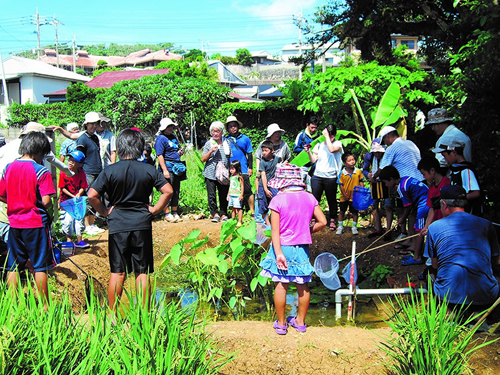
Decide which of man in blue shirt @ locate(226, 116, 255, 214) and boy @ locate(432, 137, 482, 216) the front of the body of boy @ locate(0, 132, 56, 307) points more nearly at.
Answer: the man in blue shirt

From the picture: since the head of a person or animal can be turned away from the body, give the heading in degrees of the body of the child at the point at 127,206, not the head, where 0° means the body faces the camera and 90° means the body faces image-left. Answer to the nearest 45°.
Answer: approximately 180°

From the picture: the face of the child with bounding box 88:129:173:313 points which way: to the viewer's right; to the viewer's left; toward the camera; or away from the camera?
away from the camera

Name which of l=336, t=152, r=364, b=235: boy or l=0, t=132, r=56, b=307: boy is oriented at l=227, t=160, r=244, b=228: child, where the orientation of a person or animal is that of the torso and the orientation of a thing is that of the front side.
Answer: l=0, t=132, r=56, b=307: boy

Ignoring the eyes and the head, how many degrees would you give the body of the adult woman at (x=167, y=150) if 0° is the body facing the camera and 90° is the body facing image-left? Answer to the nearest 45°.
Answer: approximately 315°

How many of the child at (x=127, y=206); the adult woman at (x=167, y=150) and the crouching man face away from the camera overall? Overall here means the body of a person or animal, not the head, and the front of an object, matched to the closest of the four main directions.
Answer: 2

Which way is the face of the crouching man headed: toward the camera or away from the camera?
away from the camera

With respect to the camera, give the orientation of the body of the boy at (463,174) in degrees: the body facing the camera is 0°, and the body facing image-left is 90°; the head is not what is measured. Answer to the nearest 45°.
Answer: approximately 90°

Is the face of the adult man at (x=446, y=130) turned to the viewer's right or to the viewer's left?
to the viewer's left
